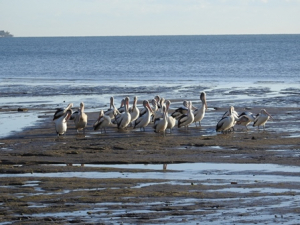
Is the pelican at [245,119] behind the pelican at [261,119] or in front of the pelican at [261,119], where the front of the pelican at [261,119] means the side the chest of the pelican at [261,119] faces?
behind

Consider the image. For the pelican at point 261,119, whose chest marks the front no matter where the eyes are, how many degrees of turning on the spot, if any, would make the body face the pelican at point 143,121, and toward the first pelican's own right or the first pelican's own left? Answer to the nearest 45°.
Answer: approximately 180°

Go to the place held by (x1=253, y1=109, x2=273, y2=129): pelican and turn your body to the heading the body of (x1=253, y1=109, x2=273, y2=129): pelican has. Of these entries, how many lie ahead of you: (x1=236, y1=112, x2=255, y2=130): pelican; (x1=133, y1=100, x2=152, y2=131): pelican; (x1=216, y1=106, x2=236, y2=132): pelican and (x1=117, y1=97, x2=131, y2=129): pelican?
0

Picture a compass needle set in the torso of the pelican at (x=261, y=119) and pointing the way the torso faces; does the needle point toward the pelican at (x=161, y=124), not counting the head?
no

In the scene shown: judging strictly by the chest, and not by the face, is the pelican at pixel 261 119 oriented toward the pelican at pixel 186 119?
no

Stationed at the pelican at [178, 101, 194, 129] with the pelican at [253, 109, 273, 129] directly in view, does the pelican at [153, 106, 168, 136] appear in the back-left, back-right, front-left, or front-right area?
back-right

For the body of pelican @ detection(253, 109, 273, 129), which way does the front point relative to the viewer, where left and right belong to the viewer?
facing to the right of the viewer

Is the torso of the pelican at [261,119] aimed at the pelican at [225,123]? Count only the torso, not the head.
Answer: no
